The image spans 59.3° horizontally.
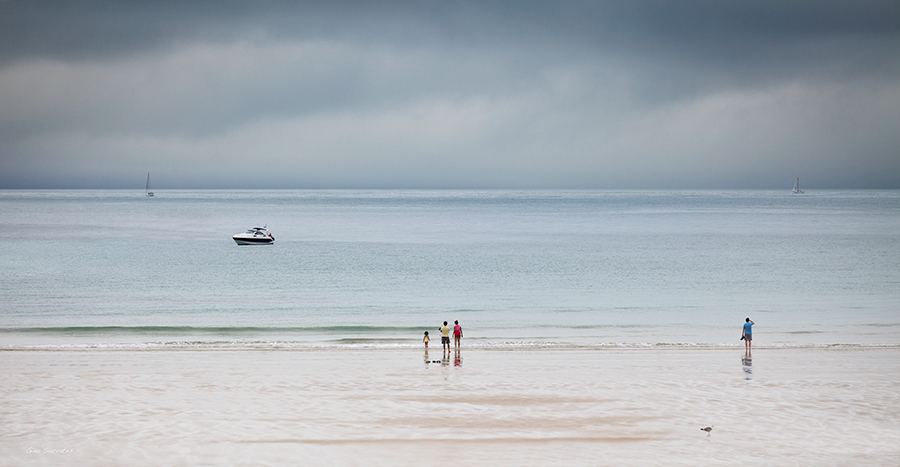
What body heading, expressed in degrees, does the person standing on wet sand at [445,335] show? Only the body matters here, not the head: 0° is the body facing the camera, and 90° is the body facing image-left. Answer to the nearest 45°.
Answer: approximately 180°
